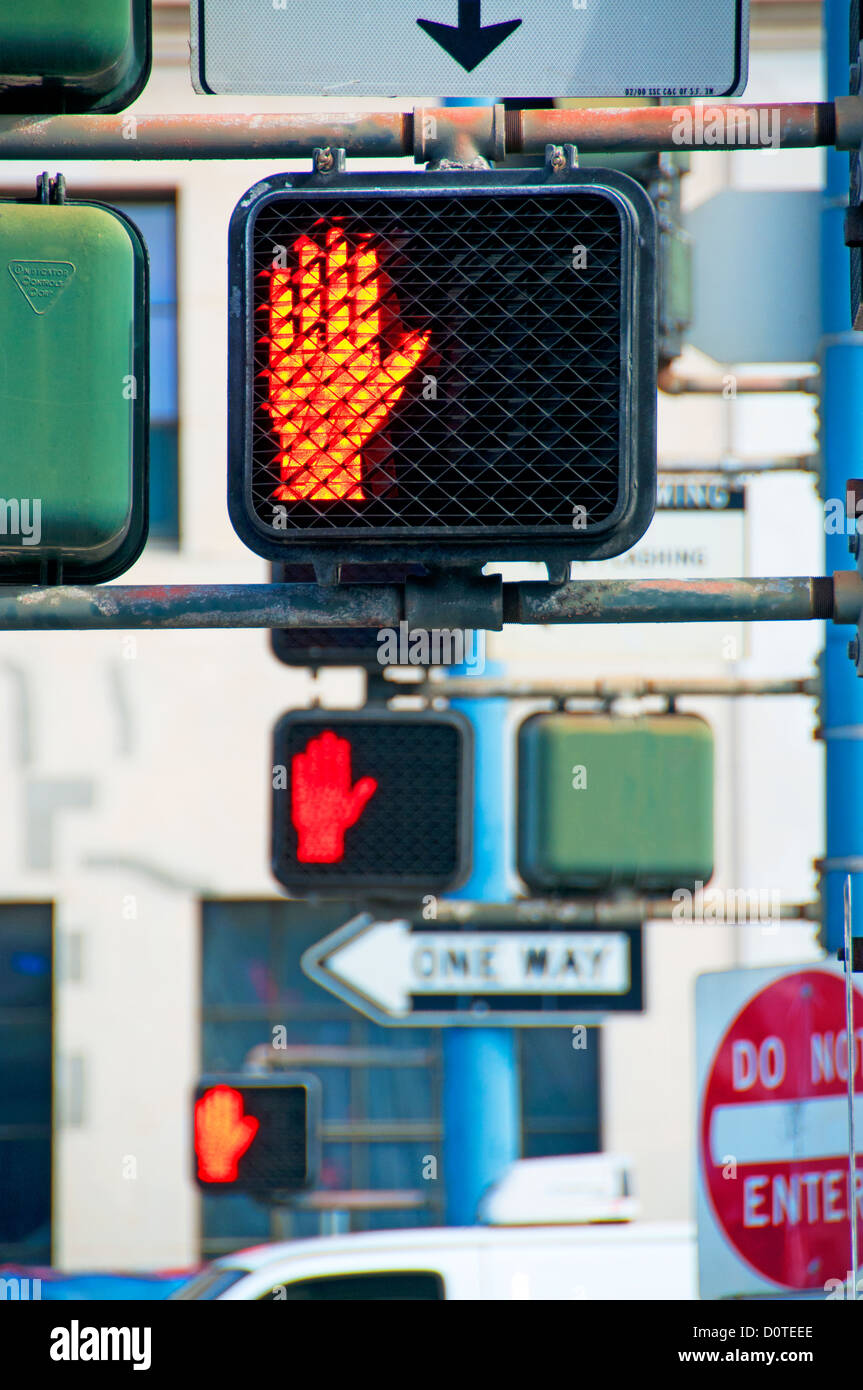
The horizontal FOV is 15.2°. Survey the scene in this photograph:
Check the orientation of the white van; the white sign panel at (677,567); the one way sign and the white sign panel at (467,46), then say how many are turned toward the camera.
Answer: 3

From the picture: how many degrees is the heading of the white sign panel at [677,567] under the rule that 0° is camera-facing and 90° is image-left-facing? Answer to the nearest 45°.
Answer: approximately 0°

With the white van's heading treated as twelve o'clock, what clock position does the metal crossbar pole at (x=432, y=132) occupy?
The metal crossbar pole is roughly at 9 o'clock from the white van.

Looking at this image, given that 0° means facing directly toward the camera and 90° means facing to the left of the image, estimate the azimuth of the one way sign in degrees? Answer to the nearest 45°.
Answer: approximately 0°

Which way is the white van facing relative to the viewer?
to the viewer's left

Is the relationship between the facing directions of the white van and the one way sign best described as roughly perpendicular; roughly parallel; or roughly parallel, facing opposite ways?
roughly perpendicular

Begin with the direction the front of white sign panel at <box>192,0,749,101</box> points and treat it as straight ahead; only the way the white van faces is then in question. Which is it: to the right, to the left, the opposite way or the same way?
to the right

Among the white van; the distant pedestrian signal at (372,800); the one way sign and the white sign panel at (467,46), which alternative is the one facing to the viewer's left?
the white van
